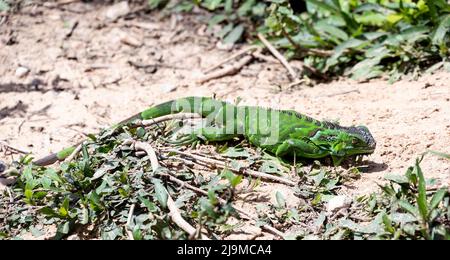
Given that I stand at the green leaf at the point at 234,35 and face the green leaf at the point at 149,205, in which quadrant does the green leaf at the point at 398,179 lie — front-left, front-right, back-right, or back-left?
front-left

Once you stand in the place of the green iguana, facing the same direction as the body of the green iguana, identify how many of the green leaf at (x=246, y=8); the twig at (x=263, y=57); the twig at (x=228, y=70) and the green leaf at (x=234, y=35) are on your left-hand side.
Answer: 4

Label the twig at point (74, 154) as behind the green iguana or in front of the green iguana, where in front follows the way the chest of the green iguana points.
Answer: behind

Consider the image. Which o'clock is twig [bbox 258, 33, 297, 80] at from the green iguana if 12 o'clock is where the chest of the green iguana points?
The twig is roughly at 9 o'clock from the green iguana.

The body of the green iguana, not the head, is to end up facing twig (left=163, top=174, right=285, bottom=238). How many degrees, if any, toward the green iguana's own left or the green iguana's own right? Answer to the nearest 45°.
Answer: approximately 135° to the green iguana's own right

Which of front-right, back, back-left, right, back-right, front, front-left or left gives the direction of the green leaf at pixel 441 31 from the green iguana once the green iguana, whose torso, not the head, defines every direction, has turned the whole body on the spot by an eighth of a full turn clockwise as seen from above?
left

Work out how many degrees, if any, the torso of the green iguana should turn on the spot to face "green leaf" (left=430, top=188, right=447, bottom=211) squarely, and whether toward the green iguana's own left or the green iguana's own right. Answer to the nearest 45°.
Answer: approximately 45° to the green iguana's own right

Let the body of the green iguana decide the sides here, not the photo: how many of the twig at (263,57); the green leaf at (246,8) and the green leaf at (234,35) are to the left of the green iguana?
3

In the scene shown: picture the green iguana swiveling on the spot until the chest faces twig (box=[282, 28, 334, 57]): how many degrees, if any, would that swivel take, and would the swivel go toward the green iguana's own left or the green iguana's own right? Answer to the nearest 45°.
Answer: approximately 90° to the green iguana's own left

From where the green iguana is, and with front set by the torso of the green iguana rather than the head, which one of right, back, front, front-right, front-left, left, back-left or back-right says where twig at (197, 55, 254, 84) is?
left

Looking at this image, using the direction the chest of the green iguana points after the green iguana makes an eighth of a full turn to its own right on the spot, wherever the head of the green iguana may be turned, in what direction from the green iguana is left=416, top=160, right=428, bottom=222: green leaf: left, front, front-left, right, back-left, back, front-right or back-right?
front

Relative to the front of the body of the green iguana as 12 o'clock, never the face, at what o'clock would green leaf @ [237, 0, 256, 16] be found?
The green leaf is roughly at 9 o'clock from the green iguana.

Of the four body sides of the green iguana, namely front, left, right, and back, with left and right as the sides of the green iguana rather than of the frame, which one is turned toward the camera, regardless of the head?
right

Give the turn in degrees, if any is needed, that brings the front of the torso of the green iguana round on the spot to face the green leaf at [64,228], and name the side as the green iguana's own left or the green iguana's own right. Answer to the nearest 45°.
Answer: approximately 135° to the green iguana's own right

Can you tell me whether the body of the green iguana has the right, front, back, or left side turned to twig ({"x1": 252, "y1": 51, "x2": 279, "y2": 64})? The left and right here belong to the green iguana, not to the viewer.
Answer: left

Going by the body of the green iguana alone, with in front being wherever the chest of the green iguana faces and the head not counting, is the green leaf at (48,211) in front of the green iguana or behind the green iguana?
behind

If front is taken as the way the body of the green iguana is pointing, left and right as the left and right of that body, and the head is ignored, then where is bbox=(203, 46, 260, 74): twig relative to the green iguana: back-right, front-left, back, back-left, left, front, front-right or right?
left

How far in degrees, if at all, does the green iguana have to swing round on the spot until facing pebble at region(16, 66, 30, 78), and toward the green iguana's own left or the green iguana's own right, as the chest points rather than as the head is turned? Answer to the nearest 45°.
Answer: approximately 135° to the green iguana's own left
